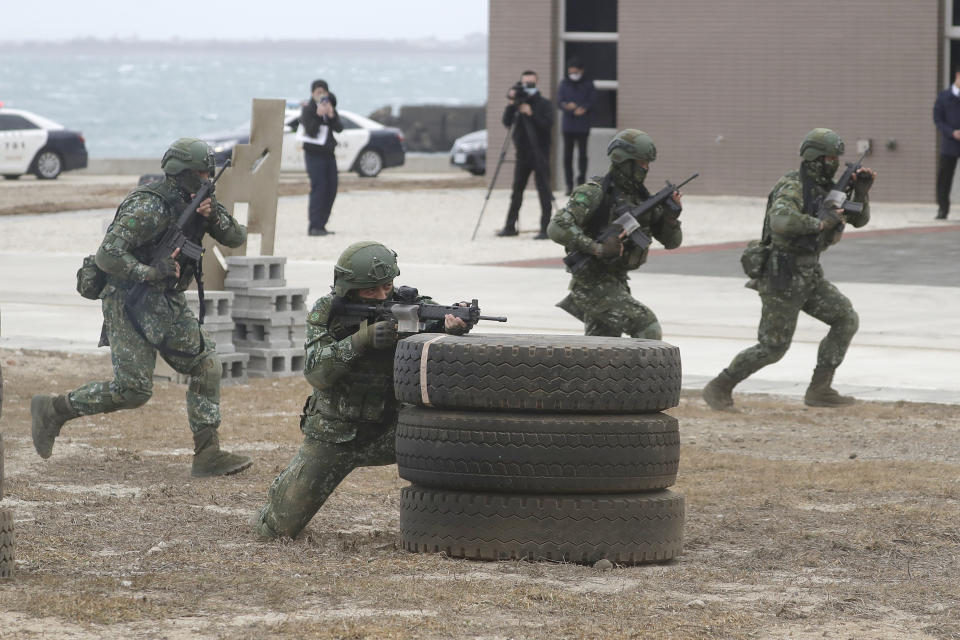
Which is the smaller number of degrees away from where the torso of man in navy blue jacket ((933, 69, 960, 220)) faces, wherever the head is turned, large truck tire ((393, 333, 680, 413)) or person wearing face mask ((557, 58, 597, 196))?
the large truck tire

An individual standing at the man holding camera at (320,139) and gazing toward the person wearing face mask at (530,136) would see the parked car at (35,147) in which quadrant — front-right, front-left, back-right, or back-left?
back-left

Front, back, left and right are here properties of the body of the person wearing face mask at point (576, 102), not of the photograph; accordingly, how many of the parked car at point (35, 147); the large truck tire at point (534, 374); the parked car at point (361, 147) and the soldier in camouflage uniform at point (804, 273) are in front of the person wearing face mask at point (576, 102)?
2

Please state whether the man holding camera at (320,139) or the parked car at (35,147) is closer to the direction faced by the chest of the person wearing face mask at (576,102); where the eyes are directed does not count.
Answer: the man holding camera

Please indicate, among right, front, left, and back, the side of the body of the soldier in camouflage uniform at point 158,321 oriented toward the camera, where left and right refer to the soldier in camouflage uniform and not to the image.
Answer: right
